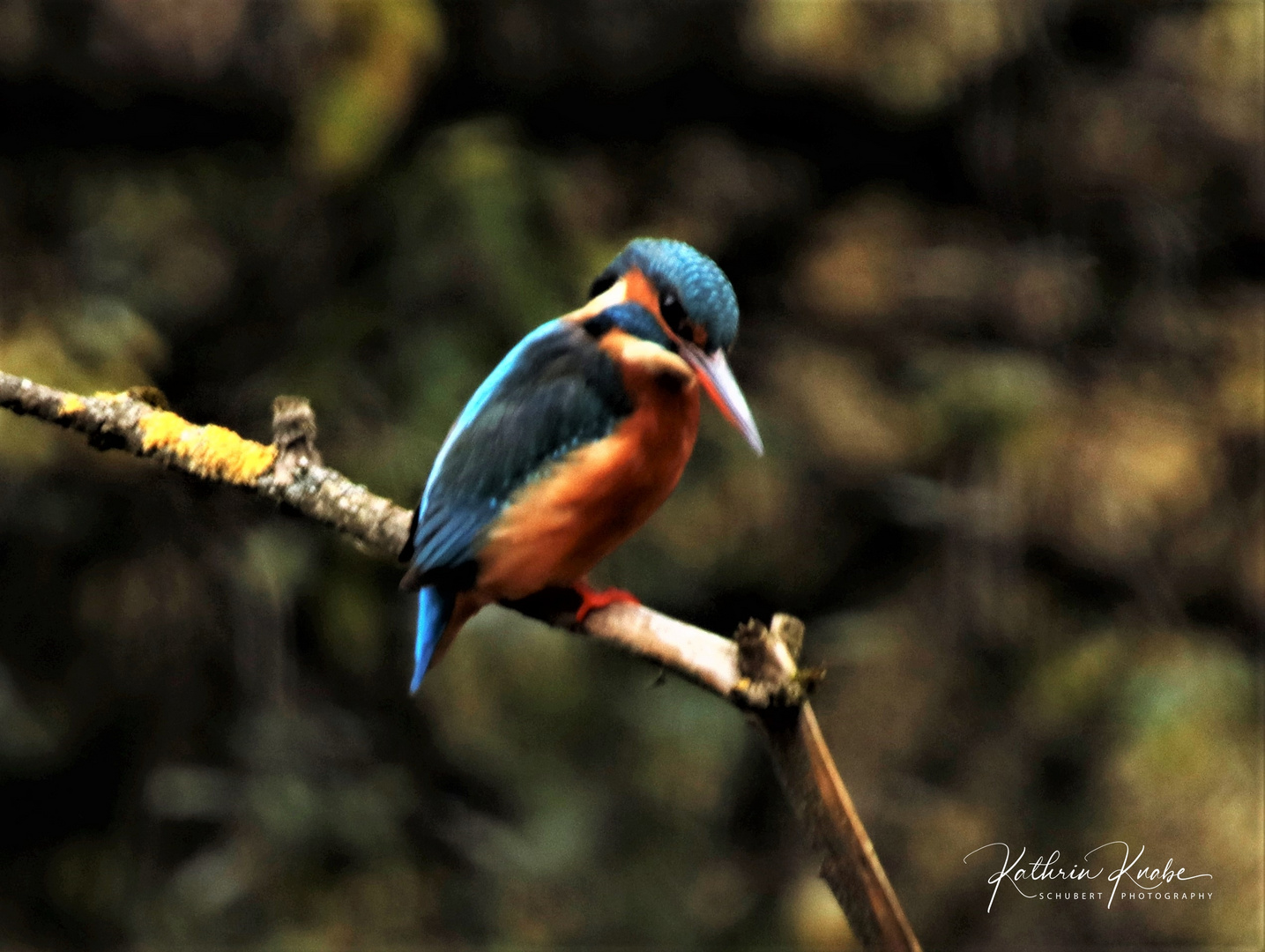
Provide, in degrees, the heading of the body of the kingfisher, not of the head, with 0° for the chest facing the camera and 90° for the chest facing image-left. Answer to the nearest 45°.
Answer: approximately 270°
